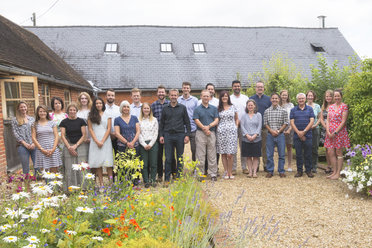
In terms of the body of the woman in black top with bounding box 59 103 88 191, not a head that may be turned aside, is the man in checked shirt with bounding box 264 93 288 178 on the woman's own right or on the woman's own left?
on the woman's own left

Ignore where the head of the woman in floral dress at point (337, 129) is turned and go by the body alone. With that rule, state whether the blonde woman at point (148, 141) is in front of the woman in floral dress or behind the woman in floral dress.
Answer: in front

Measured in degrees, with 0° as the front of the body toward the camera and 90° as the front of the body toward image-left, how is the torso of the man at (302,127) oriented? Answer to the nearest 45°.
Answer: approximately 0°

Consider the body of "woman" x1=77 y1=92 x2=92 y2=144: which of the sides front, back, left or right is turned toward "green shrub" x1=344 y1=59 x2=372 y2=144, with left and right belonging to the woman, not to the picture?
left

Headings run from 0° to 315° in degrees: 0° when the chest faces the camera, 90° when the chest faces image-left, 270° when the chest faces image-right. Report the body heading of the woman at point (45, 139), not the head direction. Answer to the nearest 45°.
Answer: approximately 0°

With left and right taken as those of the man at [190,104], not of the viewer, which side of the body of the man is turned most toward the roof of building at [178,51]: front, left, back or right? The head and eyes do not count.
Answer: back

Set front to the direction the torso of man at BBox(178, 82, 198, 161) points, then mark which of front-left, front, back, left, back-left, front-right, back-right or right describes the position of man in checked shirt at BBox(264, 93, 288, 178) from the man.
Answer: left
